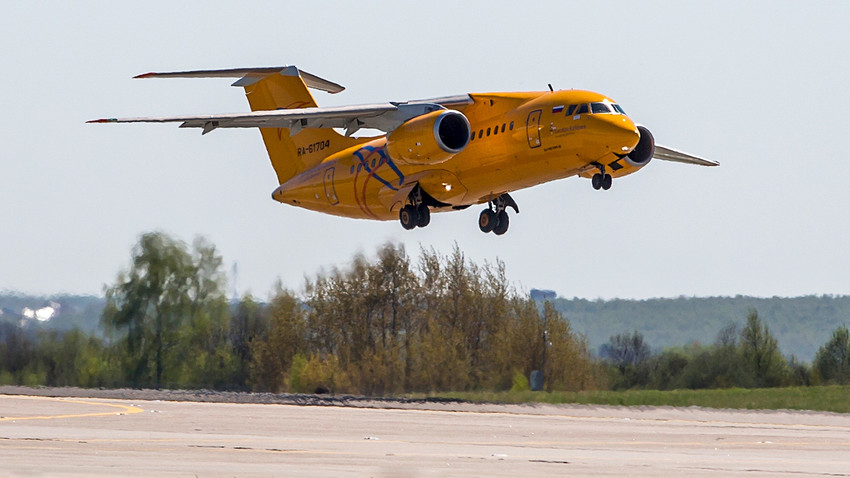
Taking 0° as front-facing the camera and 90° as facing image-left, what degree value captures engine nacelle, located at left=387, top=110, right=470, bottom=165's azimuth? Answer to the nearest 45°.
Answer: approximately 315°

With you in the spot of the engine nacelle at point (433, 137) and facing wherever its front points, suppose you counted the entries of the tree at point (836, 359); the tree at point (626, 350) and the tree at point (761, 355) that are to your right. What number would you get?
0

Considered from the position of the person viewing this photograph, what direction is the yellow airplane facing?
facing the viewer and to the right of the viewer

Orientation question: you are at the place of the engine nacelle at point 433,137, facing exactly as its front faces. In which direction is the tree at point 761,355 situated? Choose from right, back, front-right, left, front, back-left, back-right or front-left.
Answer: left

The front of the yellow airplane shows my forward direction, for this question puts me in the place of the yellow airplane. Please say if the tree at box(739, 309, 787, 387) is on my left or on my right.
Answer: on my left

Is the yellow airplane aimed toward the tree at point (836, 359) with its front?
no

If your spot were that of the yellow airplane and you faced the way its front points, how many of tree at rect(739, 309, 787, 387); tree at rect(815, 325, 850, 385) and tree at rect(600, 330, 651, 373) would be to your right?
0

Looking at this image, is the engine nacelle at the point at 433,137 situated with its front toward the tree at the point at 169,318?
no

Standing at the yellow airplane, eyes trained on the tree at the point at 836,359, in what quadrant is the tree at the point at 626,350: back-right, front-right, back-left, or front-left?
front-left

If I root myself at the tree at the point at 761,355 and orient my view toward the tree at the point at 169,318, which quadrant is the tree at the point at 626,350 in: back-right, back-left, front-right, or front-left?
front-right

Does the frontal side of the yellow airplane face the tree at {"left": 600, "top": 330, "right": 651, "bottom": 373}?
no
